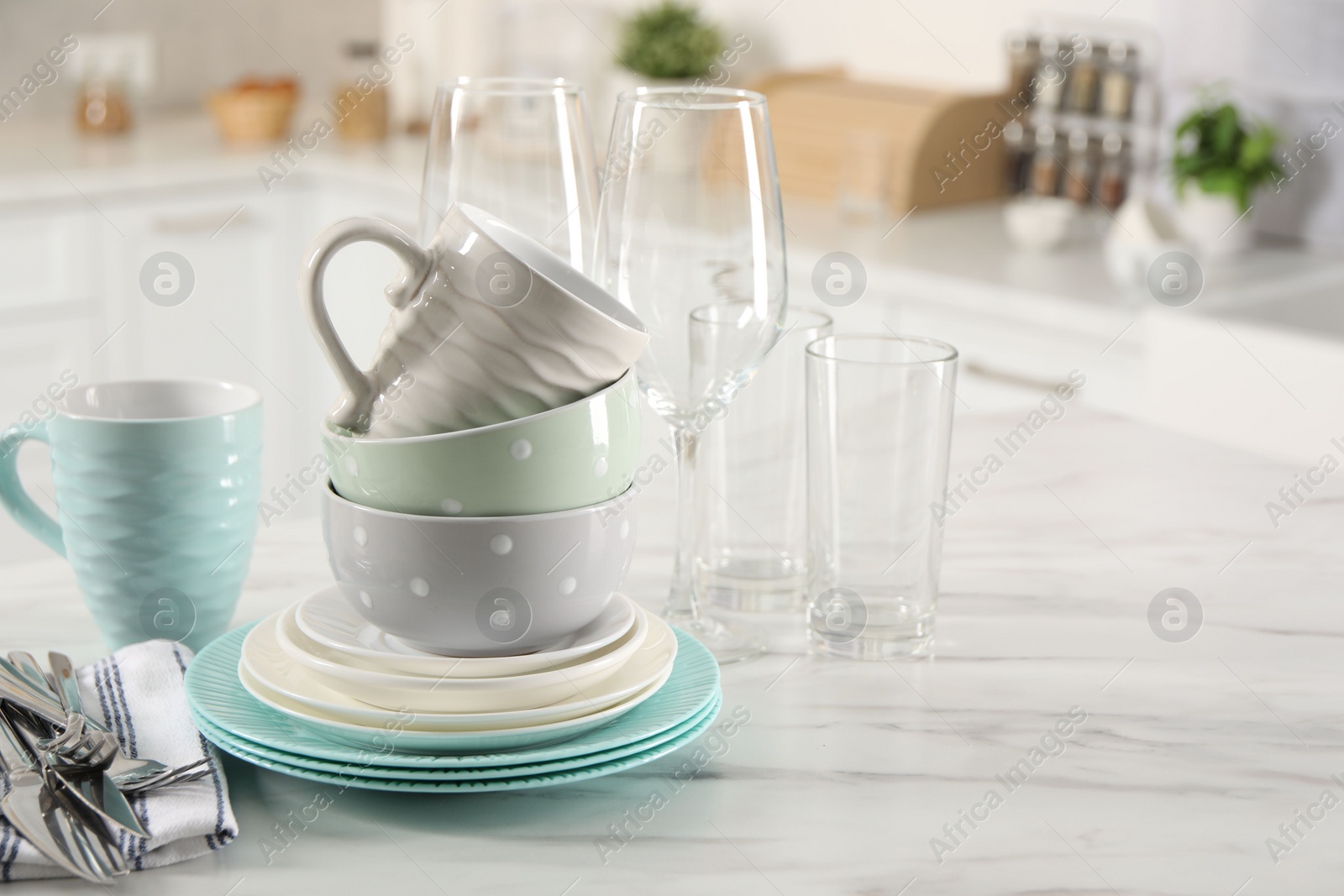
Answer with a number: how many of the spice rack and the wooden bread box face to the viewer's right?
0

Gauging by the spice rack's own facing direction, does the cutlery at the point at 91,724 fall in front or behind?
in front

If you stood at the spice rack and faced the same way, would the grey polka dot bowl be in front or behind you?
in front

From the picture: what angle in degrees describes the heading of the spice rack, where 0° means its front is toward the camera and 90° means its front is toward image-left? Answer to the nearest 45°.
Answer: approximately 45°

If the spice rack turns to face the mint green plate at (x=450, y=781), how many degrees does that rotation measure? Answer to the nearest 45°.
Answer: approximately 45° to its left

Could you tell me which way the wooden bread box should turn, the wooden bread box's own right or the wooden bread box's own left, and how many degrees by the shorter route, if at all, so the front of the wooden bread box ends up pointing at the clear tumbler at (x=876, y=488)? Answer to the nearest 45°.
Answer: approximately 45° to the wooden bread box's own left

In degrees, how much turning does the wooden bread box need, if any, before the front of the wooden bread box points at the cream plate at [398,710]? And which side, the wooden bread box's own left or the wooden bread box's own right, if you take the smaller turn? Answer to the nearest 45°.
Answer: approximately 45° to the wooden bread box's own left

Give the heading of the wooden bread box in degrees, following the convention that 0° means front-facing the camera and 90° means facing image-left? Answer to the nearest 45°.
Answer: approximately 45°

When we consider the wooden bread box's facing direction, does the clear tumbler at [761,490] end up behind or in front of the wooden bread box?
in front

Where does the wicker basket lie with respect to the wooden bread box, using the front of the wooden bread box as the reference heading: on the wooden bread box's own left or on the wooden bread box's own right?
on the wooden bread box's own right

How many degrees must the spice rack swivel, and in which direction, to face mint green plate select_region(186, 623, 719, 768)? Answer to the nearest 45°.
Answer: approximately 45° to its left
